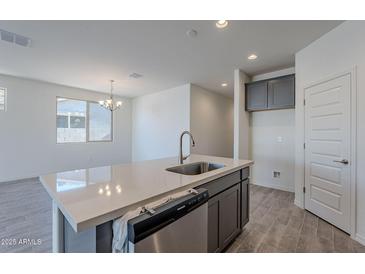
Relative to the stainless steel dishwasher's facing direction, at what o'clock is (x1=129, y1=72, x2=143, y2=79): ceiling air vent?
The ceiling air vent is roughly at 7 o'clock from the stainless steel dishwasher.

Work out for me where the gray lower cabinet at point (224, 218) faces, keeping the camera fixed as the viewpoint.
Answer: facing the viewer and to the right of the viewer

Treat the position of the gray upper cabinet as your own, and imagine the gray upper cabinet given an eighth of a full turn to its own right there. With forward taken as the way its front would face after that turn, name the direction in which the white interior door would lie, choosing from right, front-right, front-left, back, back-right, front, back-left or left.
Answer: back-left

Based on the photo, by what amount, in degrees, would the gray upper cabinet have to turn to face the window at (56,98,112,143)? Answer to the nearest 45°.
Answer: approximately 45° to its right

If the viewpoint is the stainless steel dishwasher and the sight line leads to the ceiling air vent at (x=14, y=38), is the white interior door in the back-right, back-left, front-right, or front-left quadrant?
back-right

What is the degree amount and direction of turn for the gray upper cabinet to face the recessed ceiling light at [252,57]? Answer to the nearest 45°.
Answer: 0° — it already faces it

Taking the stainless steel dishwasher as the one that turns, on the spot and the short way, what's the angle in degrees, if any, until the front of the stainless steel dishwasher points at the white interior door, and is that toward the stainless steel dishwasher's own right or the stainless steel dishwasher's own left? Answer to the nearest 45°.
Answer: approximately 90° to the stainless steel dishwasher's own left

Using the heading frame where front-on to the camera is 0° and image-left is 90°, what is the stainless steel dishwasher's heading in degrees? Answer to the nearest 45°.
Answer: approximately 315°

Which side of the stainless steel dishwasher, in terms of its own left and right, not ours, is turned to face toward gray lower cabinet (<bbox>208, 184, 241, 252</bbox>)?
left

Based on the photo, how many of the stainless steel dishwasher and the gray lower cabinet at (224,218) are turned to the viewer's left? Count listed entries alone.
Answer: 0

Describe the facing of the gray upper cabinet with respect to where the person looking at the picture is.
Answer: facing the viewer and to the left of the viewer

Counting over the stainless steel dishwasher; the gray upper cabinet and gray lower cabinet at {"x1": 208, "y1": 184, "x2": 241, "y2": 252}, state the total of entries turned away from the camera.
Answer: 0

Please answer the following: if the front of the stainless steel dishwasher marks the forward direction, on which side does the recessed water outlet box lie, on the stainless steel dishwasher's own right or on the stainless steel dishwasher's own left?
on the stainless steel dishwasher's own left
